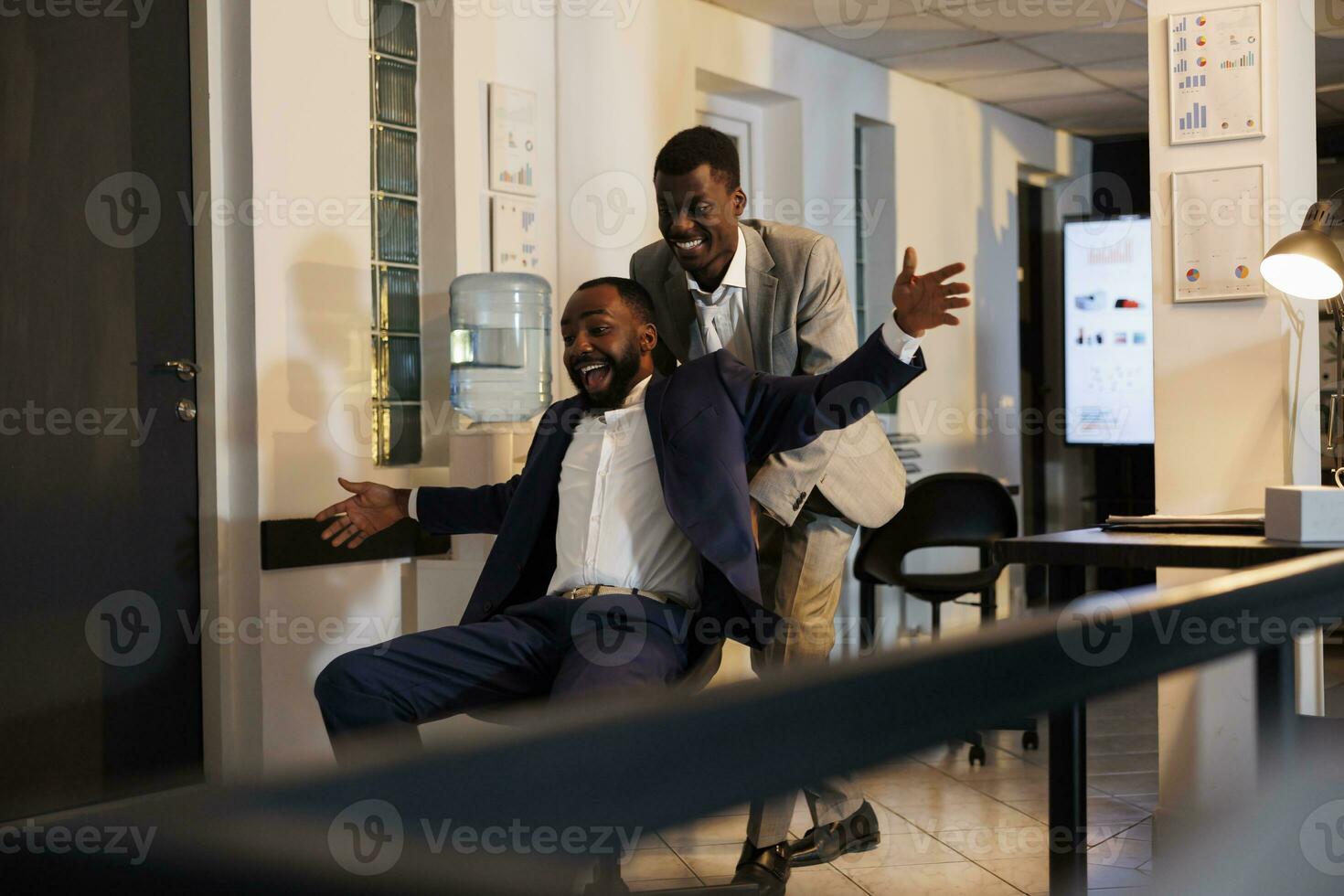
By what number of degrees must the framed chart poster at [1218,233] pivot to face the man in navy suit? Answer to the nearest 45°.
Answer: approximately 45° to its right

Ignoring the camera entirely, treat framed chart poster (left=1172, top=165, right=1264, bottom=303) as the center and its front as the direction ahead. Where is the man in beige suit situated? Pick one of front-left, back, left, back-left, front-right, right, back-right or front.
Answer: front-right

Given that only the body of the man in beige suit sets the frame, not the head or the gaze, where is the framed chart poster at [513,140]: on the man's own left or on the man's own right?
on the man's own right

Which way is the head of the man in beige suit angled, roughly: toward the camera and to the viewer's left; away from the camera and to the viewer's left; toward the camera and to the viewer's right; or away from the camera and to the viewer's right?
toward the camera and to the viewer's left

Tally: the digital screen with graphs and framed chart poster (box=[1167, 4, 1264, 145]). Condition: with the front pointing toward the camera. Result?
2

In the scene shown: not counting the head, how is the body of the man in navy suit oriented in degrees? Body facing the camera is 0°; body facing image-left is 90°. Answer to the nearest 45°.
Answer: approximately 45°

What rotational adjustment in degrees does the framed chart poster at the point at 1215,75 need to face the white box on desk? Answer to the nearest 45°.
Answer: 0° — it already faces it

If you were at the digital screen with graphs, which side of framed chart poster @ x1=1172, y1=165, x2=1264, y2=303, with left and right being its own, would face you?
back

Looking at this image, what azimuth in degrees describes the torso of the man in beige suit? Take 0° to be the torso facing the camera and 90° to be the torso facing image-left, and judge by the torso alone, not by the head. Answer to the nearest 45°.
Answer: approximately 45°
